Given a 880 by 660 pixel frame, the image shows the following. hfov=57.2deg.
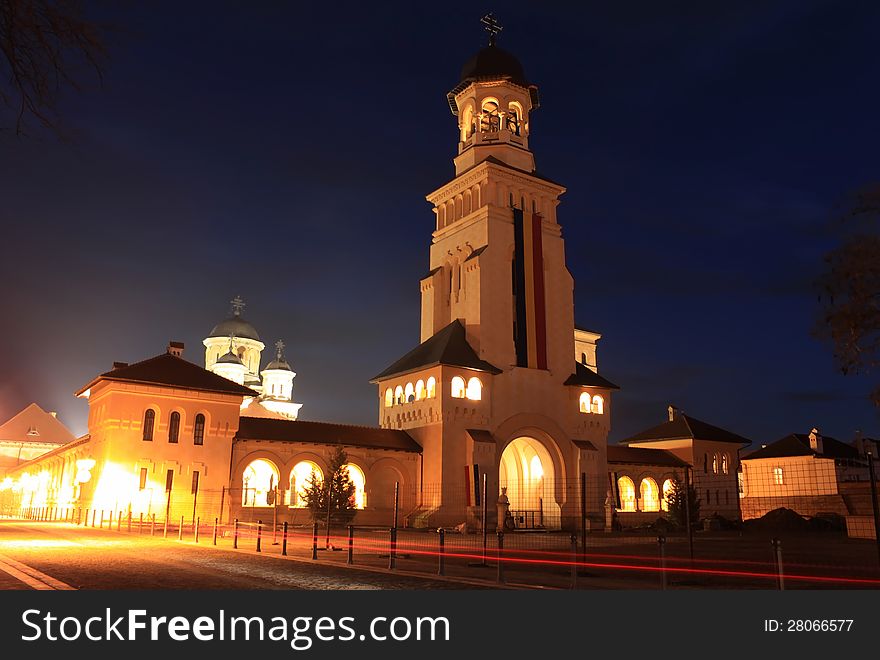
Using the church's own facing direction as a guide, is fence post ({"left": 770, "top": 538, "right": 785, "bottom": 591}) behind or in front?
in front

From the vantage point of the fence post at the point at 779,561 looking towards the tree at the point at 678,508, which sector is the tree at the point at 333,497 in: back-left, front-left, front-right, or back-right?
front-left

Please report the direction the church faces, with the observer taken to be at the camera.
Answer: facing the viewer and to the right of the viewer

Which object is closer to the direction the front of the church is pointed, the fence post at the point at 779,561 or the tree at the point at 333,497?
the fence post

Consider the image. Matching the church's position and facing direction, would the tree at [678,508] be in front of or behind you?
in front

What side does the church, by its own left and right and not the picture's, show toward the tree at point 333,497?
right
